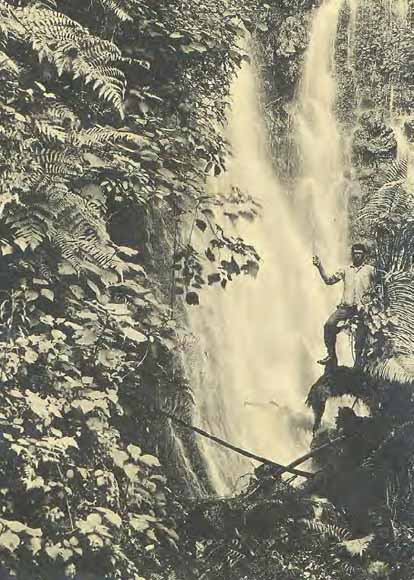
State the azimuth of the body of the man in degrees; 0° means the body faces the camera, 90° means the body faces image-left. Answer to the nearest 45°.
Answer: approximately 45°
